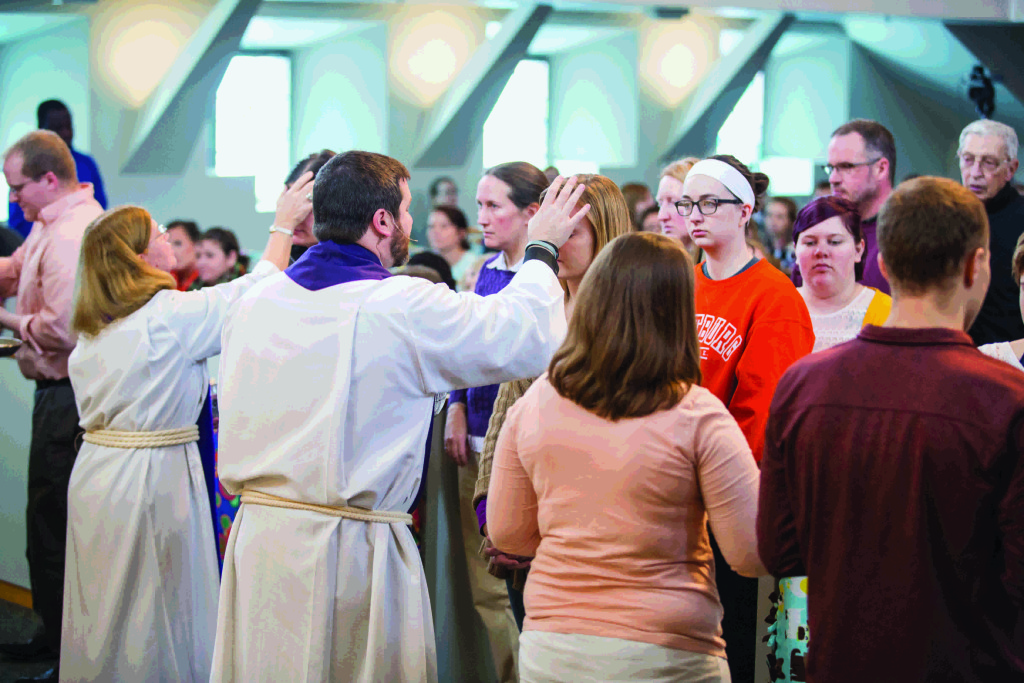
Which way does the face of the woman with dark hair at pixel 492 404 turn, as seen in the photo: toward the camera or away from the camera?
toward the camera

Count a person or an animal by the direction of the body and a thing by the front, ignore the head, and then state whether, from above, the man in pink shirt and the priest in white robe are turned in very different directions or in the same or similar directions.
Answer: very different directions

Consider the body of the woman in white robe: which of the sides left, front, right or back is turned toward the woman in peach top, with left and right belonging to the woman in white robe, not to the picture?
right

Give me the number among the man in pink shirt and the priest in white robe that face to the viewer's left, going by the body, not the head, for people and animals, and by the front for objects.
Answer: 1

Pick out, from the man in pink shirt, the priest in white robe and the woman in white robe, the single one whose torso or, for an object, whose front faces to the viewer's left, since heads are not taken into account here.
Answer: the man in pink shirt

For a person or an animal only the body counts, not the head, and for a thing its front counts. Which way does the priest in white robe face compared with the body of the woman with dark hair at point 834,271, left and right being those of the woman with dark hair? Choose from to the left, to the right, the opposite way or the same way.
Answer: the opposite way

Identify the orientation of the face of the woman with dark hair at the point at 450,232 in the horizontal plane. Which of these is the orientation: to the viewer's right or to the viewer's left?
to the viewer's left

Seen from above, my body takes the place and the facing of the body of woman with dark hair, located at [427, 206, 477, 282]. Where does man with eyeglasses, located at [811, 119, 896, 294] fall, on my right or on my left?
on my left

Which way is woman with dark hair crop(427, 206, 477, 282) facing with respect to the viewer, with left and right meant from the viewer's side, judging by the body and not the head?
facing the viewer and to the left of the viewer

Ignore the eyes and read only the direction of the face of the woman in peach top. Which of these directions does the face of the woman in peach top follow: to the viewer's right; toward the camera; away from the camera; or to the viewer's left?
away from the camera

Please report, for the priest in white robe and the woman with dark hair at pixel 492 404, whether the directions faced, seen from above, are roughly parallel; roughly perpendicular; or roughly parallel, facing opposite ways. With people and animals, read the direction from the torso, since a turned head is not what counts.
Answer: roughly parallel, facing opposite ways

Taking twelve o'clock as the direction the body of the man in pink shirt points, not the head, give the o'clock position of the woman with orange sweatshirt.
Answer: The woman with orange sweatshirt is roughly at 8 o'clock from the man in pink shirt.
